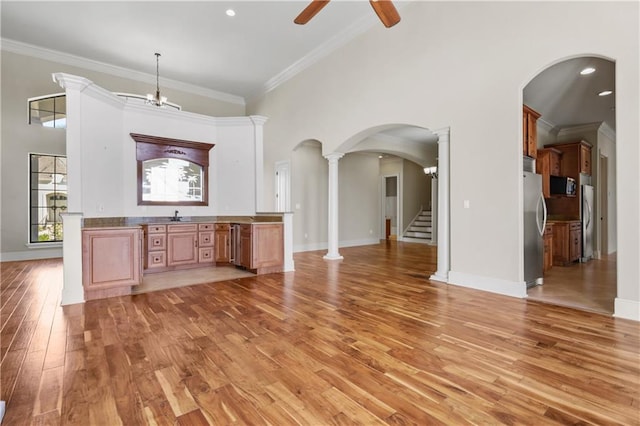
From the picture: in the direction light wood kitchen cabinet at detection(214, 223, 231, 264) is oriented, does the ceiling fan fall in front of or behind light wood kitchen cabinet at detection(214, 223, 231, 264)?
in front

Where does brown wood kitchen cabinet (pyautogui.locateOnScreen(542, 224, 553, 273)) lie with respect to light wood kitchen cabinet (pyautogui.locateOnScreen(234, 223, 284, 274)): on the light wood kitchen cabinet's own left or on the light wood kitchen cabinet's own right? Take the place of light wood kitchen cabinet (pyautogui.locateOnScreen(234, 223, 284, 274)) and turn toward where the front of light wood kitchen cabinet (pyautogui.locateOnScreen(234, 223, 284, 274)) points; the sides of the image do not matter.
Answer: on the light wood kitchen cabinet's own left

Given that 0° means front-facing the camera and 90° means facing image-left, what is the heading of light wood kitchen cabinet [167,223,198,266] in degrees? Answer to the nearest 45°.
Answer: approximately 0°

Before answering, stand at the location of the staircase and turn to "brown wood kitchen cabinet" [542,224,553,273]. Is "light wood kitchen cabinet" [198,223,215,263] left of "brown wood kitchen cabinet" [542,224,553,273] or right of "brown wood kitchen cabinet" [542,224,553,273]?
right

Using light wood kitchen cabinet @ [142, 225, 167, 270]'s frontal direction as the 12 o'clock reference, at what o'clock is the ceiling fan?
The ceiling fan is roughly at 11 o'clock from the light wood kitchen cabinet.

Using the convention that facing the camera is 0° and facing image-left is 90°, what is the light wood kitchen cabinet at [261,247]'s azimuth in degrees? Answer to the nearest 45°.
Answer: approximately 45°

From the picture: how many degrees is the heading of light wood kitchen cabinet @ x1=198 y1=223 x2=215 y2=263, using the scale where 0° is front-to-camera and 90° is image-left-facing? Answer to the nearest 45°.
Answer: approximately 0°

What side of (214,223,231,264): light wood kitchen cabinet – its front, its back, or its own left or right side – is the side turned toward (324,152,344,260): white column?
left

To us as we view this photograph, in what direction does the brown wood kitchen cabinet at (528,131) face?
facing the viewer and to the right of the viewer

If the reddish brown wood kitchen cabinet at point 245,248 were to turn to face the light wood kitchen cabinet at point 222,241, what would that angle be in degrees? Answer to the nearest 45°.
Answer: approximately 90° to its right
